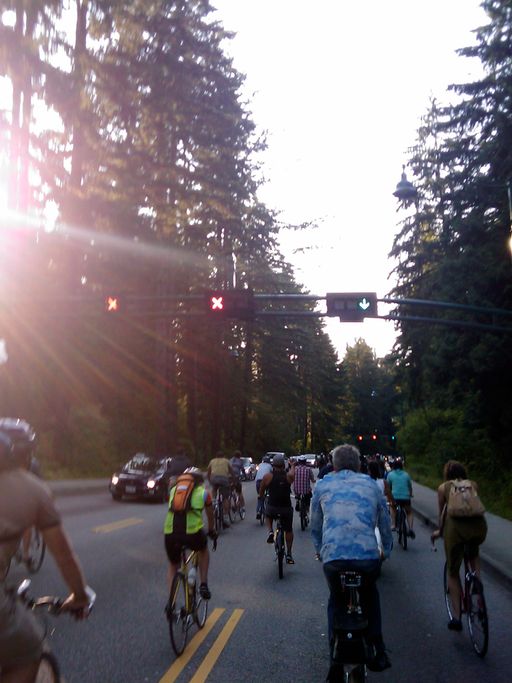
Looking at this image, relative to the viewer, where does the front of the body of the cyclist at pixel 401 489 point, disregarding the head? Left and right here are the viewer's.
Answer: facing away from the viewer

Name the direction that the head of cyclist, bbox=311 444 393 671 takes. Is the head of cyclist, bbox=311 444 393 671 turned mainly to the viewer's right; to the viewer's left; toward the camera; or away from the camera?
away from the camera

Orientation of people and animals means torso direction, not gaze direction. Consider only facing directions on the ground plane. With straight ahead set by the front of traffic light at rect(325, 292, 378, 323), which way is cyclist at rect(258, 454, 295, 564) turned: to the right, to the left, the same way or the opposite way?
the opposite way

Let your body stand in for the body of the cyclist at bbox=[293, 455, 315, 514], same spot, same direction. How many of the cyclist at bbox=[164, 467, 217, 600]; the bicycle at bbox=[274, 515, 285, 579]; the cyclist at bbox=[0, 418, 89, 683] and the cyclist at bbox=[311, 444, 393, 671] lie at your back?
4

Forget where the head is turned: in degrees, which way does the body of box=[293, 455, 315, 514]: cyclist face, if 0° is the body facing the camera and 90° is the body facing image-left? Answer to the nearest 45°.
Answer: approximately 180°

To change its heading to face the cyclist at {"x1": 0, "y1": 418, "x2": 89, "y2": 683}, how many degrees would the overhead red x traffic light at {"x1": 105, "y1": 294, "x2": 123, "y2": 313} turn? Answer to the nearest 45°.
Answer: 0° — it already faces them

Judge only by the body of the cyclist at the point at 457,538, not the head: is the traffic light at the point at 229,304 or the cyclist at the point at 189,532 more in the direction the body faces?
the traffic light

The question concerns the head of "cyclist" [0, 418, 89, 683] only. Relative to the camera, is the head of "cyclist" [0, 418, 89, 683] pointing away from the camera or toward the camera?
away from the camera

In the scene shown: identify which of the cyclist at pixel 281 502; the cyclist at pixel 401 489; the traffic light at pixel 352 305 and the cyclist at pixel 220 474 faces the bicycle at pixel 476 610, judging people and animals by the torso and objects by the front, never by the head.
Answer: the traffic light

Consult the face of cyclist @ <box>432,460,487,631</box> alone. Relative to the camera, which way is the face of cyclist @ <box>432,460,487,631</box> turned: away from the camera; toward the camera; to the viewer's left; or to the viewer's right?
away from the camera

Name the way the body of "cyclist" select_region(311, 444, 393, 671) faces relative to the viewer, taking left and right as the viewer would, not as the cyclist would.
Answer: facing away from the viewer

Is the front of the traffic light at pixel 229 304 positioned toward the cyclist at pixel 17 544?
yes

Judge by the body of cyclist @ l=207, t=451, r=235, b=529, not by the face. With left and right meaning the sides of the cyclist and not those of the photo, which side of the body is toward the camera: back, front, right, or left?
back

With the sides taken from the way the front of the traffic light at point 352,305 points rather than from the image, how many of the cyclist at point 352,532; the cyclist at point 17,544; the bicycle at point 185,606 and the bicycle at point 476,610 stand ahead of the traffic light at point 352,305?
4

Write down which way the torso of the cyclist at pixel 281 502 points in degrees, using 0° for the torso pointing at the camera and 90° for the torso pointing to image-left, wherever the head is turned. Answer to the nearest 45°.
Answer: approximately 180°
